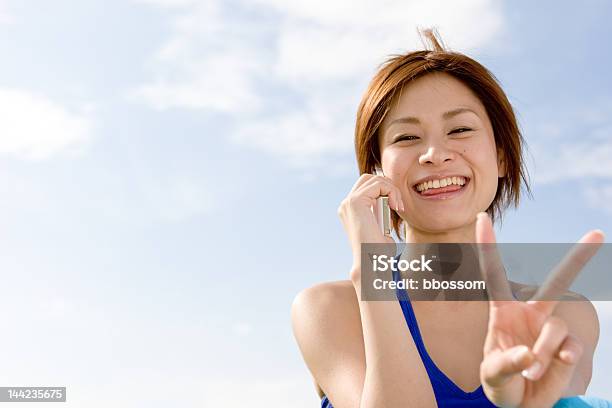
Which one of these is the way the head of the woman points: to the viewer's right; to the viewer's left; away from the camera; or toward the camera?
toward the camera

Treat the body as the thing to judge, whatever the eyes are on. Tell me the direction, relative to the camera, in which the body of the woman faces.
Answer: toward the camera
